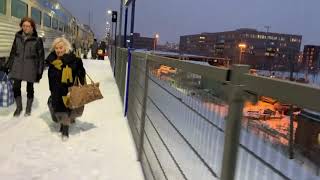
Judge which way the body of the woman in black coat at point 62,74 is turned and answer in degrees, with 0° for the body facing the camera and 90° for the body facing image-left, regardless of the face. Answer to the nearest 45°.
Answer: approximately 0°

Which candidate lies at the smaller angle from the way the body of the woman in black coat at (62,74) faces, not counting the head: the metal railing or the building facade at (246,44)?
the metal railing

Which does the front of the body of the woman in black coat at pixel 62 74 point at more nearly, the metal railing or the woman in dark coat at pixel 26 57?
the metal railing

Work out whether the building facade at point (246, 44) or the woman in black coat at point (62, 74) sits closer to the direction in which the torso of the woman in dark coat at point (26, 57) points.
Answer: the woman in black coat

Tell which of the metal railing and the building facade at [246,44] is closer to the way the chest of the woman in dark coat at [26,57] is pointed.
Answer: the metal railing

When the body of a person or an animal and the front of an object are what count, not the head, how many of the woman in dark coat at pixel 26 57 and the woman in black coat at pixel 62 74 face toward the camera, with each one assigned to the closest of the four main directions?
2

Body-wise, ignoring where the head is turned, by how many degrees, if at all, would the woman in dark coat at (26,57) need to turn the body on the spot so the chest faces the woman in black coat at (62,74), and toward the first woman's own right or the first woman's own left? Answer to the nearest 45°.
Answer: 0° — they already face them

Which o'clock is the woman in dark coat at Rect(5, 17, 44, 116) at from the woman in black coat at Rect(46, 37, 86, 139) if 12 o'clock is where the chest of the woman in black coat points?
The woman in dark coat is roughly at 5 o'clock from the woman in black coat.
